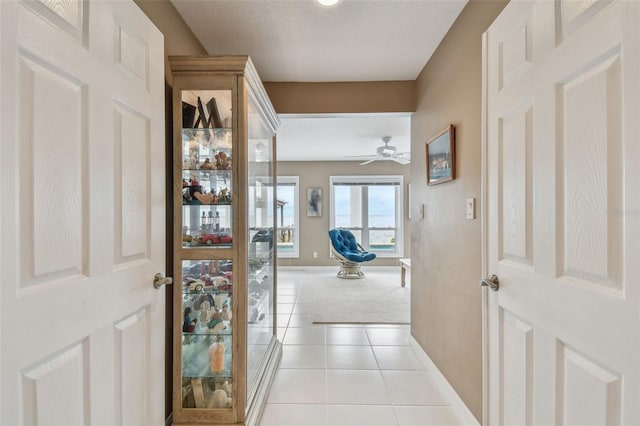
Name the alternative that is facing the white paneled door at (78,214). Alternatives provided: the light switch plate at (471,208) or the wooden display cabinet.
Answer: the light switch plate

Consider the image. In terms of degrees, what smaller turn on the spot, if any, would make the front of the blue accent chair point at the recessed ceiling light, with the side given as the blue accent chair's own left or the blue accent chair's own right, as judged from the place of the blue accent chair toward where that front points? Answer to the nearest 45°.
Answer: approximately 45° to the blue accent chair's own right

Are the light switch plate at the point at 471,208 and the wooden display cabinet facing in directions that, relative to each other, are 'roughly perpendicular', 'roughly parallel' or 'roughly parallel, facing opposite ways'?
roughly parallel, facing opposite ways

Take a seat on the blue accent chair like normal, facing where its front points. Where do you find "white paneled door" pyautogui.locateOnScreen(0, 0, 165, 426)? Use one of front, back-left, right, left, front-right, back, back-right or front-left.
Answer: front-right

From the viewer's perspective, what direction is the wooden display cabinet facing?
to the viewer's right

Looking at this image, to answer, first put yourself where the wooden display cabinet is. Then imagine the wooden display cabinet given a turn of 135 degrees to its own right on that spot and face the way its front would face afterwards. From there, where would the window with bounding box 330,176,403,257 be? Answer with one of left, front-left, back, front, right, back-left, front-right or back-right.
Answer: back

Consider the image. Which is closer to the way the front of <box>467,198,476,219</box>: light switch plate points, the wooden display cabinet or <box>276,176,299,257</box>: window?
the wooden display cabinet

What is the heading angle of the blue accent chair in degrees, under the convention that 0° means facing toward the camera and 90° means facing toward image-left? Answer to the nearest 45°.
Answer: approximately 315°

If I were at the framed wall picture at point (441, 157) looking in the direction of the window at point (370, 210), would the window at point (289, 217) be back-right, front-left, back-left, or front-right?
front-left

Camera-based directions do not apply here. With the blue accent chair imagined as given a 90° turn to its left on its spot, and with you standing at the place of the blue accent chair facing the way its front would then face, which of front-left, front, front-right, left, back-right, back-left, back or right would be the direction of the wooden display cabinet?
back-right

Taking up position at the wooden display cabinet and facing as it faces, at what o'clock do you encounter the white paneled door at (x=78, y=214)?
The white paneled door is roughly at 4 o'clock from the wooden display cabinet.

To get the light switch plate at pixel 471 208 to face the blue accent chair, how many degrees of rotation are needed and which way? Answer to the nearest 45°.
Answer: approximately 90° to its right
